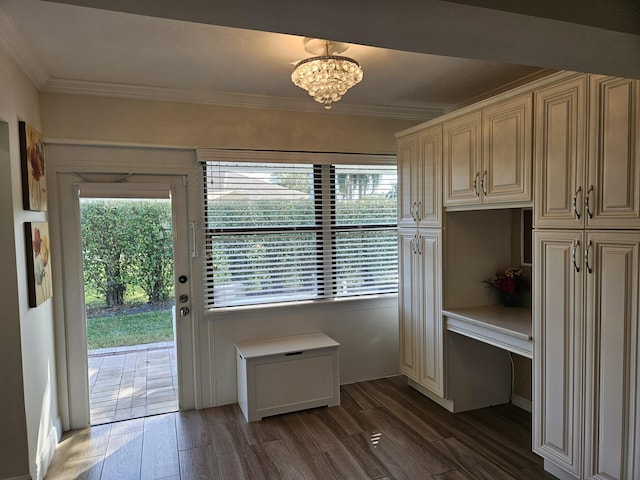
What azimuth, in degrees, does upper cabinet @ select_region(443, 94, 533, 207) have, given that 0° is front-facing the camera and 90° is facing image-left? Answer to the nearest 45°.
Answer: approximately 45°

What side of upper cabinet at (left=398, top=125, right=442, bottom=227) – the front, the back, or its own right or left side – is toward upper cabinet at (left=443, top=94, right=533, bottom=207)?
left

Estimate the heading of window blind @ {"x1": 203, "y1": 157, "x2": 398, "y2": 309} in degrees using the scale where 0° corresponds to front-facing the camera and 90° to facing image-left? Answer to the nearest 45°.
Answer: approximately 0°

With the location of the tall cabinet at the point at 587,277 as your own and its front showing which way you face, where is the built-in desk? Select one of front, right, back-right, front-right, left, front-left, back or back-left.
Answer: right

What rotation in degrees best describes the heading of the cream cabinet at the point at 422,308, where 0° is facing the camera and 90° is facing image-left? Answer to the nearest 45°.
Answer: approximately 45°

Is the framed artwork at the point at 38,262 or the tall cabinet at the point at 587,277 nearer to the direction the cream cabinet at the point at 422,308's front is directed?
the framed artwork

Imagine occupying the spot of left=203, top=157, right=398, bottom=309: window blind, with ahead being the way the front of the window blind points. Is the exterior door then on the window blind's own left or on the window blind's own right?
on the window blind's own right

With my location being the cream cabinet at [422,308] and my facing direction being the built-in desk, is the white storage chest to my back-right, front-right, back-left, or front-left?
back-right

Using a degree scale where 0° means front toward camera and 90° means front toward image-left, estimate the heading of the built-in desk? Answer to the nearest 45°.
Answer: approximately 45°
